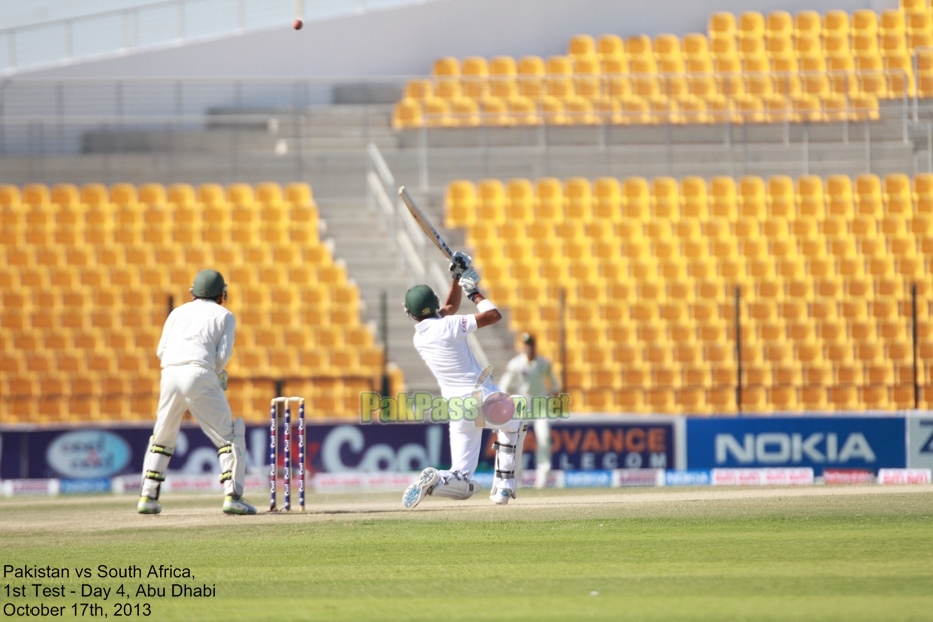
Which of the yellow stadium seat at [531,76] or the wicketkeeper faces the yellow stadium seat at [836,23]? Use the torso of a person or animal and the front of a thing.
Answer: the wicketkeeper

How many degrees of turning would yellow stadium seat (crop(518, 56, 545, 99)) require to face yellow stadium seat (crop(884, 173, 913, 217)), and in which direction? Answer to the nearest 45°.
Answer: approximately 90° to its left

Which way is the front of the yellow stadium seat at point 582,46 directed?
toward the camera

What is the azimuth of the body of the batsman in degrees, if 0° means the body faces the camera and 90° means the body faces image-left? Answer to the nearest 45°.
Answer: approximately 225°

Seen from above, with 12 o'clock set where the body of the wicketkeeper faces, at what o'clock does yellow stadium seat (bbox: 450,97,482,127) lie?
The yellow stadium seat is roughly at 11 o'clock from the wicketkeeper.

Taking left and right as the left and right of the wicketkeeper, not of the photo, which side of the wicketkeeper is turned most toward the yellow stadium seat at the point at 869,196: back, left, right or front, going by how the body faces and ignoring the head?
front

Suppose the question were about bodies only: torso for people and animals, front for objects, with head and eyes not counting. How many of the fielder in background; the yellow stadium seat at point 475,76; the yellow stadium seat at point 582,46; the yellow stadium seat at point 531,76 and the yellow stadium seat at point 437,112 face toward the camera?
5

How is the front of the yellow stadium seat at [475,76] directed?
toward the camera

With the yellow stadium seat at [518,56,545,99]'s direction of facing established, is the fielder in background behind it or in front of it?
in front

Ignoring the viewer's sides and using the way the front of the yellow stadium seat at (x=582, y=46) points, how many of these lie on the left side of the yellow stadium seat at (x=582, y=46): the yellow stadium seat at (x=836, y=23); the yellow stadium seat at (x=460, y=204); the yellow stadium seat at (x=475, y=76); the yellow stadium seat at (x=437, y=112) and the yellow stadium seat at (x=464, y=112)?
1

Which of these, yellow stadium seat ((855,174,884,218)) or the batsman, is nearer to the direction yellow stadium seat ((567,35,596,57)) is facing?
the batsman

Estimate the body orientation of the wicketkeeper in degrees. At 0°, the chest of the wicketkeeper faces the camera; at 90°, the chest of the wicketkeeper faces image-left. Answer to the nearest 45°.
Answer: approximately 225°

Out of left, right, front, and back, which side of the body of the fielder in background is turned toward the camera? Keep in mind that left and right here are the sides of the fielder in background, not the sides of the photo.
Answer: front

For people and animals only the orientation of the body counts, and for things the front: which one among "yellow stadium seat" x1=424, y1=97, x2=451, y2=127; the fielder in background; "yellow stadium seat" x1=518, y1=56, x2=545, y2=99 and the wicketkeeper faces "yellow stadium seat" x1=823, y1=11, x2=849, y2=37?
the wicketkeeper

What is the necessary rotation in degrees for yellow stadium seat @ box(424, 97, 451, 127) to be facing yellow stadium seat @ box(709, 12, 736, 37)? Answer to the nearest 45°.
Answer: approximately 90° to its left

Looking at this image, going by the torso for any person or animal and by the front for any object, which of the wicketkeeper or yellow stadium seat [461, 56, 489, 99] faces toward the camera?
the yellow stadium seat

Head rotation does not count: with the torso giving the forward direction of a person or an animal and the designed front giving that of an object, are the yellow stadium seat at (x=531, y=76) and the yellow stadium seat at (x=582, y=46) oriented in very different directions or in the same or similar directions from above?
same or similar directions

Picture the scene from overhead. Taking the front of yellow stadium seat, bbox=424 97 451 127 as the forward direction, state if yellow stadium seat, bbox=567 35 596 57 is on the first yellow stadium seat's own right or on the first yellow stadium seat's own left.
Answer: on the first yellow stadium seat's own left

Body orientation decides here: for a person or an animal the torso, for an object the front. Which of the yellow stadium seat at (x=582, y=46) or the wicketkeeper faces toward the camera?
the yellow stadium seat
